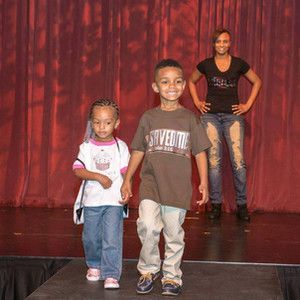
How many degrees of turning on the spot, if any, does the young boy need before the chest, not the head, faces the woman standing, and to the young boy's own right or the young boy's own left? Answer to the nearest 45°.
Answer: approximately 180°

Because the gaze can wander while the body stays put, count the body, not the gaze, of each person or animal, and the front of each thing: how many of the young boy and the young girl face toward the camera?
2

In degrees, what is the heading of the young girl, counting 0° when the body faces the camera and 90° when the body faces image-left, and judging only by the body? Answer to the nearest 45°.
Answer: approximately 0°

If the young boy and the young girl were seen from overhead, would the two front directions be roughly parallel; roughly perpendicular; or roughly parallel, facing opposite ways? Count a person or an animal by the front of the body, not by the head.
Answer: roughly parallel

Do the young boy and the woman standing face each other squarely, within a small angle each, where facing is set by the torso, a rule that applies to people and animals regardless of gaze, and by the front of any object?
no

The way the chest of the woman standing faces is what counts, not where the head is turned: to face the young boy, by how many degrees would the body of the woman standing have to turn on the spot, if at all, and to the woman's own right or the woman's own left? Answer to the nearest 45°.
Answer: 0° — they already face them

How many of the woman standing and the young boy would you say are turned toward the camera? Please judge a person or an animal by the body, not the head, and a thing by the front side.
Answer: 2

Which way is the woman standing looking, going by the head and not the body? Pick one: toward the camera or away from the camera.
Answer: toward the camera

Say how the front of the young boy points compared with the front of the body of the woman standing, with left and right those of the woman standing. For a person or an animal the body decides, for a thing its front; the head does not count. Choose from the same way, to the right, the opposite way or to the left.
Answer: the same way

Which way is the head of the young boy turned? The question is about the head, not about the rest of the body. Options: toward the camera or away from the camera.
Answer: toward the camera

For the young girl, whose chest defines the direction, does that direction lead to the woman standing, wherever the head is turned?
no

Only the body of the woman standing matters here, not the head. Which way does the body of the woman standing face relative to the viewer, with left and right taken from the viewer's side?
facing the viewer

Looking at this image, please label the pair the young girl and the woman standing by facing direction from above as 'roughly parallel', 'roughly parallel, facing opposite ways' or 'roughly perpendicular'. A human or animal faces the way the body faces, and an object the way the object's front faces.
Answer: roughly parallel

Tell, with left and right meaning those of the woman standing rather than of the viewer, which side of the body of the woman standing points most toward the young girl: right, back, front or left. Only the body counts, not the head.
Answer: front

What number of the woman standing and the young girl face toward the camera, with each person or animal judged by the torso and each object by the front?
2

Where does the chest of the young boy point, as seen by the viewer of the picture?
toward the camera
